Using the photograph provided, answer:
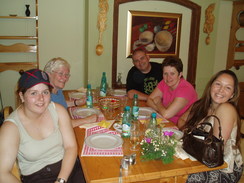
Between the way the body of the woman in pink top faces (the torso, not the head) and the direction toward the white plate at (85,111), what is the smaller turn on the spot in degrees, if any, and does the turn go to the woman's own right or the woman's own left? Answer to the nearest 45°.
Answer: approximately 45° to the woman's own right

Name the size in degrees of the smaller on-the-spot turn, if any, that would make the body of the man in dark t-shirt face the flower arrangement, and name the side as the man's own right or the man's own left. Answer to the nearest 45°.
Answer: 0° — they already face it

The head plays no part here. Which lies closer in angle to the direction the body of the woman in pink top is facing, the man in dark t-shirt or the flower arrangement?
the flower arrangement

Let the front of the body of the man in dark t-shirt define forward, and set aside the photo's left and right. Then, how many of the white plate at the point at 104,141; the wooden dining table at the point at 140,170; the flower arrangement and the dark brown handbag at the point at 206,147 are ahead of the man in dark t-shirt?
4

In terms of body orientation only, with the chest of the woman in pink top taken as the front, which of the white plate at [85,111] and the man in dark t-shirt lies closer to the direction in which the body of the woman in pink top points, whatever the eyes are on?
the white plate

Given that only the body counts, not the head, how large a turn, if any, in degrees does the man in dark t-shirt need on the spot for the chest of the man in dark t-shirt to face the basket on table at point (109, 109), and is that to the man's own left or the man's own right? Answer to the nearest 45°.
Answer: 0° — they already face it

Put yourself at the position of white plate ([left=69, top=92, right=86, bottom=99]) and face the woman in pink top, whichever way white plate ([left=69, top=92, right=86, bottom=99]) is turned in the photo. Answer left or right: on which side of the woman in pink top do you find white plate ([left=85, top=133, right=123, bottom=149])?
right

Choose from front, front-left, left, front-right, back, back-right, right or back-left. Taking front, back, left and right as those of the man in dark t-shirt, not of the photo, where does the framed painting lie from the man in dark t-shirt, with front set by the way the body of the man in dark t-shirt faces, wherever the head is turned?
back
